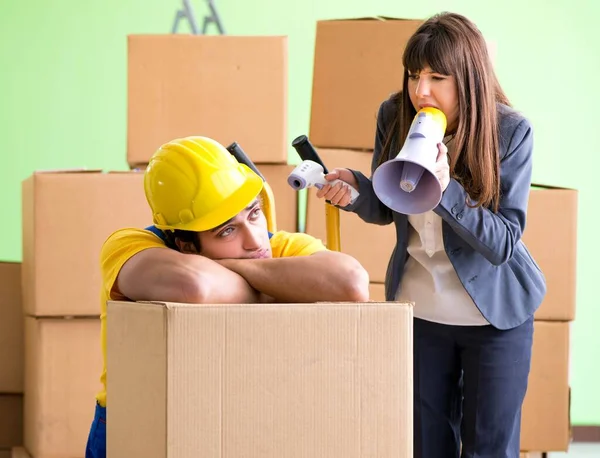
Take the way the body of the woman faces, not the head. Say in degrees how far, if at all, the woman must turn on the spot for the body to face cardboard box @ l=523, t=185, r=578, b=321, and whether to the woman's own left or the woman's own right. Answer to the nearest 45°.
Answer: approximately 135° to the woman's own right

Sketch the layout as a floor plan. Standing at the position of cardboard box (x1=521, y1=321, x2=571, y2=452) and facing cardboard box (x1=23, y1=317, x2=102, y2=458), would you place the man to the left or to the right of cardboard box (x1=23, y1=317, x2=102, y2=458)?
left

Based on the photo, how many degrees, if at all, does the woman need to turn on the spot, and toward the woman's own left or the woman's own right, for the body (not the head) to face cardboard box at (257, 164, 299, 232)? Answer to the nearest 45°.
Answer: approximately 90° to the woman's own right

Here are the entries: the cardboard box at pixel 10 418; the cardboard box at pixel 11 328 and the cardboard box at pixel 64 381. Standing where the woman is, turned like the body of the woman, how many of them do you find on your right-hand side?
3

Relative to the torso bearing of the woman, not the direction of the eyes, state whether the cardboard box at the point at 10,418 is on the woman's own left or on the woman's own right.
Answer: on the woman's own right

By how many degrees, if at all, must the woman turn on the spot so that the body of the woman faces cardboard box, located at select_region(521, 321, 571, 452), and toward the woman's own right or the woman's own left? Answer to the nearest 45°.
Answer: approximately 135° to the woman's own right

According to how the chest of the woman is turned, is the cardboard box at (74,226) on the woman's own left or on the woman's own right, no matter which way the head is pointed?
on the woman's own right

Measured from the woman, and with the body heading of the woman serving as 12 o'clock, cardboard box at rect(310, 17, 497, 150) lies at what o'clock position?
The cardboard box is roughly at 4 o'clock from the woman.

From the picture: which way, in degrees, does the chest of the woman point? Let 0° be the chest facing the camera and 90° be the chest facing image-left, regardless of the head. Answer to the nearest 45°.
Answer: approximately 45°

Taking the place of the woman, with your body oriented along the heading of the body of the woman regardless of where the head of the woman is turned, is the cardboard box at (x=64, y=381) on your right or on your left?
on your right

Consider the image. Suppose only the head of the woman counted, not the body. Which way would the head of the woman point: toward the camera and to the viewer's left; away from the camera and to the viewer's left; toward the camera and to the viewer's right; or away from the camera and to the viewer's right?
toward the camera and to the viewer's left

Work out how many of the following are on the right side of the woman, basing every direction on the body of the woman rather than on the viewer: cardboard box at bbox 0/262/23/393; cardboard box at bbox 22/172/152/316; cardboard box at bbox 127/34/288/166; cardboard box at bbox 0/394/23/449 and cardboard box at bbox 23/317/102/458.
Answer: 5
